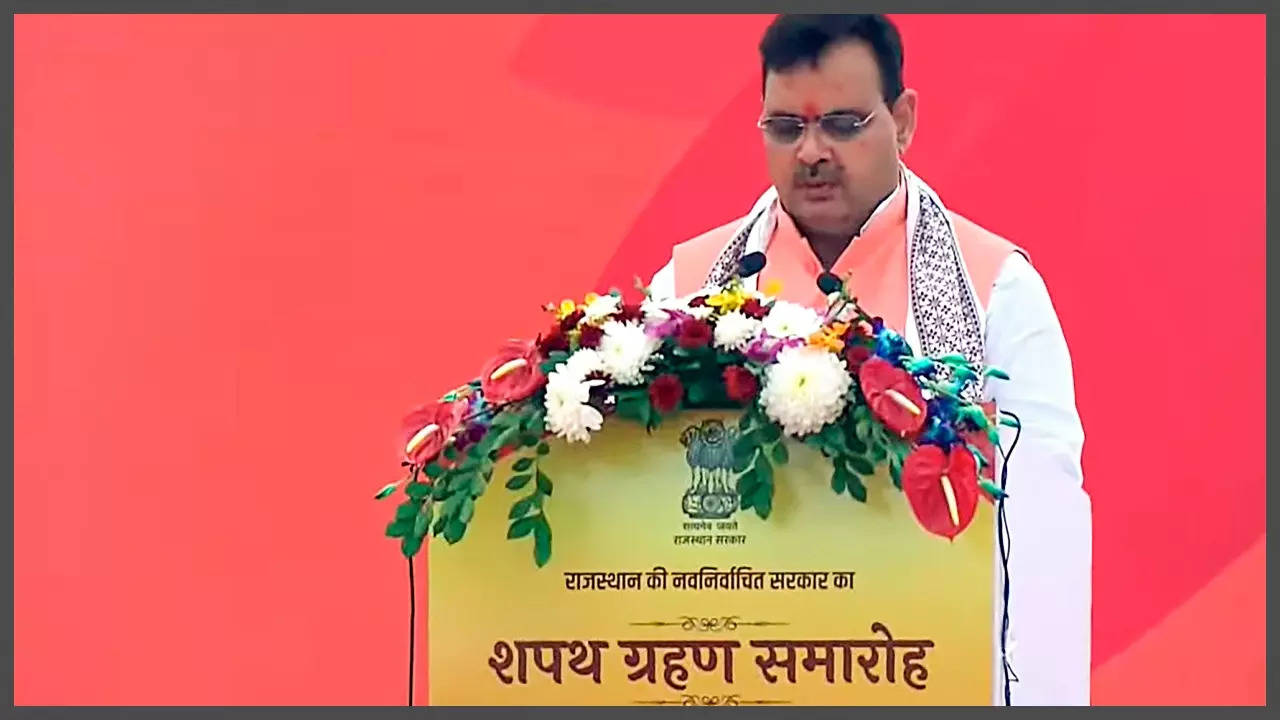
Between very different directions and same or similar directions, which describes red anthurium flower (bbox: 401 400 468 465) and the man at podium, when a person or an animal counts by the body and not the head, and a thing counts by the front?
same or similar directions

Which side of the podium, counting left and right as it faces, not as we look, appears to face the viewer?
front

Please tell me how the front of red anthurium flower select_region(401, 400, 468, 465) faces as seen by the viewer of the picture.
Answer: facing the viewer and to the left of the viewer

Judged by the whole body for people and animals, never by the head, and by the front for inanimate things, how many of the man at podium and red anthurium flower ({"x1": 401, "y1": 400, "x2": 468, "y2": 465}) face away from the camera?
0

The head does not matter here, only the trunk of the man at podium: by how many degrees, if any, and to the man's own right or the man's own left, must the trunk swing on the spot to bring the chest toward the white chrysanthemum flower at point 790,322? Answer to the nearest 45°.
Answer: approximately 45° to the man's own left
